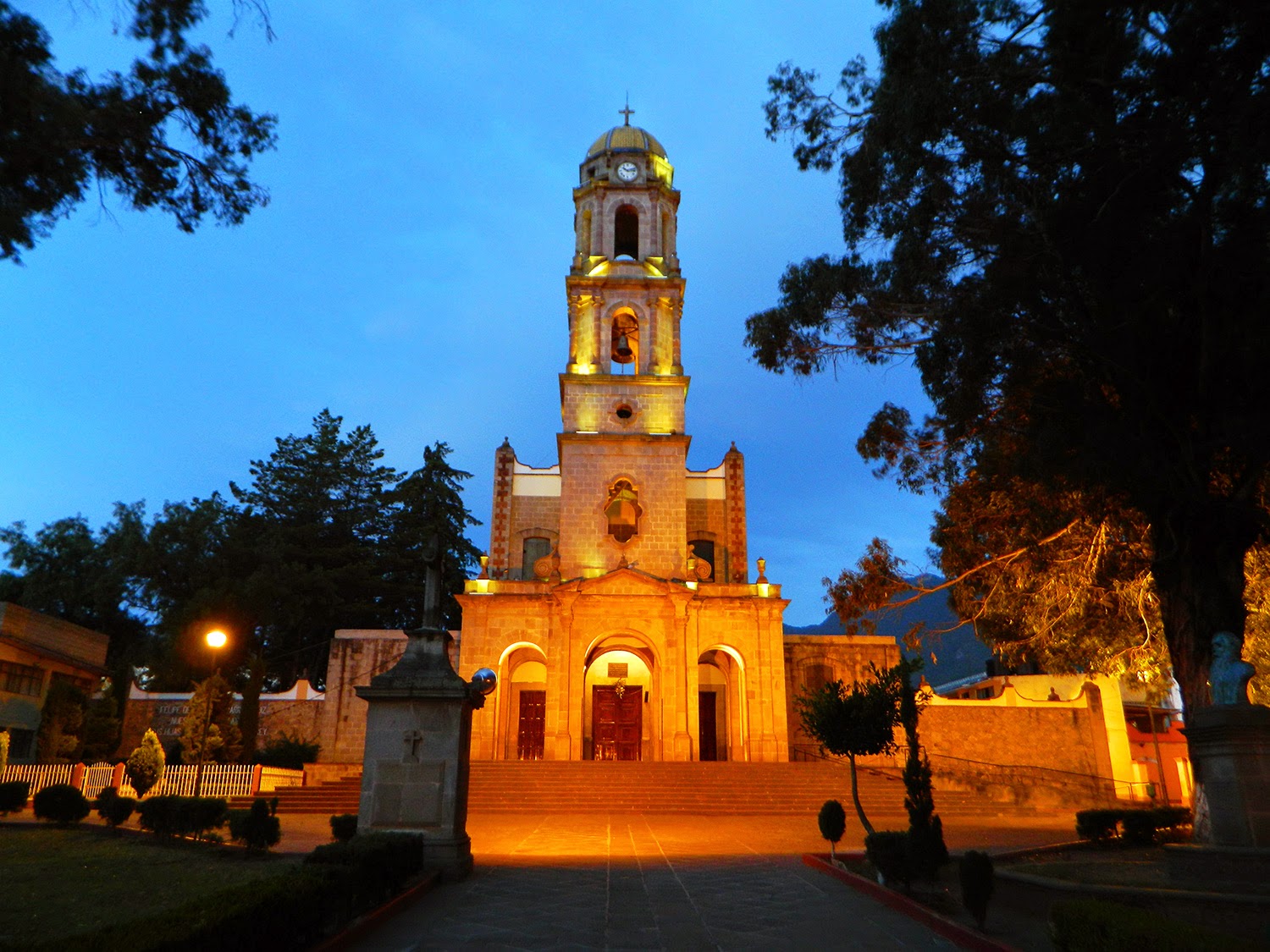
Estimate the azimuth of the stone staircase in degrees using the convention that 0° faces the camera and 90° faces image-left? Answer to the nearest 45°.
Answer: approximately 0°

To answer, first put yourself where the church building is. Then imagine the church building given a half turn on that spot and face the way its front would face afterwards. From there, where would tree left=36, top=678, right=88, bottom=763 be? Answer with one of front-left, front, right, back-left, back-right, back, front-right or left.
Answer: left

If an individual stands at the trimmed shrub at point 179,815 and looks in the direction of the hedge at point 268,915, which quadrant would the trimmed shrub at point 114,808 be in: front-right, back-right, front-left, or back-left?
back-right

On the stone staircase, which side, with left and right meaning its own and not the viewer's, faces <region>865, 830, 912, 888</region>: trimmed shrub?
front

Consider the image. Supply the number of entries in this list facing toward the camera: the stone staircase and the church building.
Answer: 2

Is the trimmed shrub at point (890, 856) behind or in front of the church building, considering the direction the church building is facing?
in front

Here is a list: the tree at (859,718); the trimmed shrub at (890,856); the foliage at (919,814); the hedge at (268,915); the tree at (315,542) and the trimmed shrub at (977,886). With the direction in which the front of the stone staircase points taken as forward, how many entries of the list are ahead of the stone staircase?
5

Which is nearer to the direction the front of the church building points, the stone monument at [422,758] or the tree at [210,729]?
the stone monument

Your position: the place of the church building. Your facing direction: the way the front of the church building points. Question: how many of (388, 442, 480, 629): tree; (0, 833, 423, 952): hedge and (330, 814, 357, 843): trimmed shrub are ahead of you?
2

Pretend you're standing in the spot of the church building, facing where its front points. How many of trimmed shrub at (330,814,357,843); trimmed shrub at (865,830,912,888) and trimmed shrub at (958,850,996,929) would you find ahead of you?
3
